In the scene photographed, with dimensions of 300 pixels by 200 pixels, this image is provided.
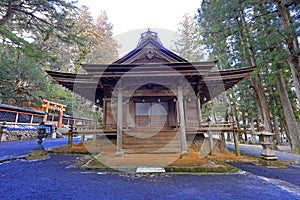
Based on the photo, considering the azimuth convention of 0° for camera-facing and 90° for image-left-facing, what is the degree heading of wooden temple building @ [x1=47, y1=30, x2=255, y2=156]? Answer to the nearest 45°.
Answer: approximately 0°

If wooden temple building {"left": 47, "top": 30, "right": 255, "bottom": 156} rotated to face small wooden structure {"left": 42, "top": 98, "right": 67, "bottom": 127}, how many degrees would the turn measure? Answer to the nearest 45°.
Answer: approximately 135° to its right

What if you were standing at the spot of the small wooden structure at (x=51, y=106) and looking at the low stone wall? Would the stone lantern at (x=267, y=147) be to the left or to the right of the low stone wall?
left

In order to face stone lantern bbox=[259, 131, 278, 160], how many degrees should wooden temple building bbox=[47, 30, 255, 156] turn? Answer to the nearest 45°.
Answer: approximately 90° to its left

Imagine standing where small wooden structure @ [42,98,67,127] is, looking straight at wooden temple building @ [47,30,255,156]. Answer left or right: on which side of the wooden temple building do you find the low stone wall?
right

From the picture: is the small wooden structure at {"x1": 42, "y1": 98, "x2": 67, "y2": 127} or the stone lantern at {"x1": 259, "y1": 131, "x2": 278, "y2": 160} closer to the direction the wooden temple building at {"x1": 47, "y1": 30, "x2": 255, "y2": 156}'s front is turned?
the stone lantern
